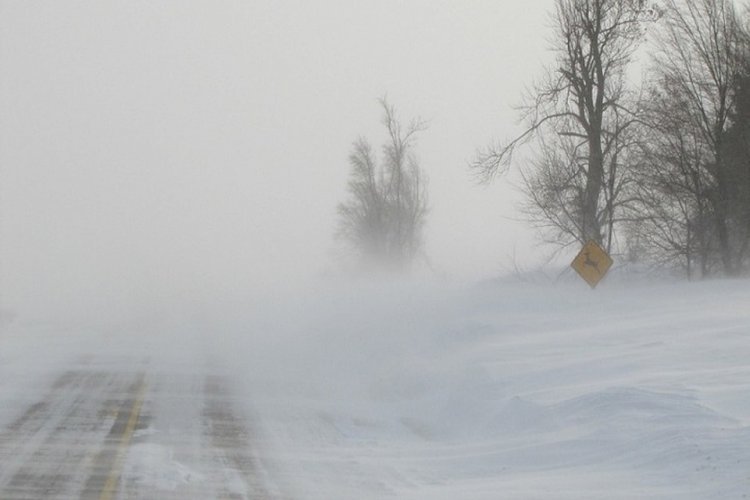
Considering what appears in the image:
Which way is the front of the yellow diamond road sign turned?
toward the camera

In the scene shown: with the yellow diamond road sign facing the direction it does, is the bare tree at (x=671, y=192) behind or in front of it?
behind
